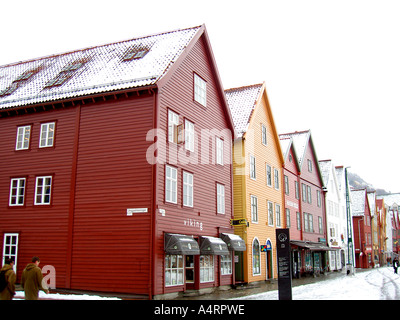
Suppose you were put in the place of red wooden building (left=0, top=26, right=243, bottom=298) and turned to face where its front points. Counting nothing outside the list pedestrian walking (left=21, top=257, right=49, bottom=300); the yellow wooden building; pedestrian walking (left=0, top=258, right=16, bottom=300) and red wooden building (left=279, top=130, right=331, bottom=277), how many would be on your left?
2

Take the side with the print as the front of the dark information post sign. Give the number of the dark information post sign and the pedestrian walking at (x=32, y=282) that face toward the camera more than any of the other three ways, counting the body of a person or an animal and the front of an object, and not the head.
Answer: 1

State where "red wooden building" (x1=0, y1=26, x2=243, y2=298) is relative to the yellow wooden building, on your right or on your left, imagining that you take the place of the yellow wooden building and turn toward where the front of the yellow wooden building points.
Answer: on your right

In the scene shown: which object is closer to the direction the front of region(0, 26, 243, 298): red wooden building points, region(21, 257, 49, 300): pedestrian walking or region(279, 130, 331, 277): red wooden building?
the pedestrian walking

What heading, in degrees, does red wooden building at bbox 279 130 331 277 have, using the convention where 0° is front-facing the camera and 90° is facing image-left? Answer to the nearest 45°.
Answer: approximately 315°
